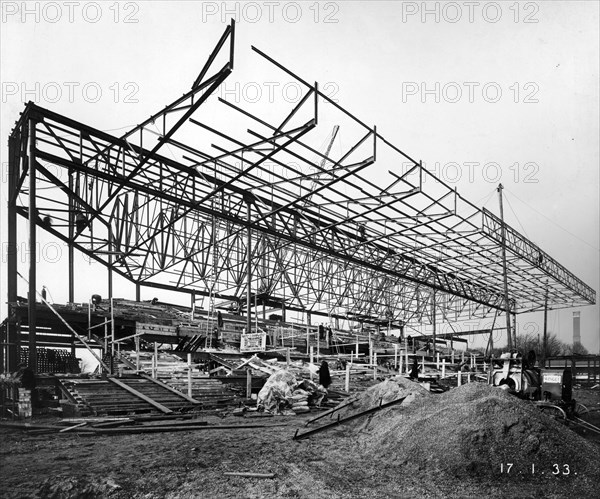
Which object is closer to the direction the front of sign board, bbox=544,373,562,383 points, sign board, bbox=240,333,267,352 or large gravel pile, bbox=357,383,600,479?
the large gravel pile

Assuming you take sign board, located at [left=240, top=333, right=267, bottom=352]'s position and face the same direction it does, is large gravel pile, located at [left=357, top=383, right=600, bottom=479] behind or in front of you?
in front

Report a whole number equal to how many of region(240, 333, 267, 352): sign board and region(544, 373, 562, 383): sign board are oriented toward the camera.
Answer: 2

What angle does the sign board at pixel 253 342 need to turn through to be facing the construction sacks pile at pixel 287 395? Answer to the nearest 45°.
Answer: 0° — it already faces it

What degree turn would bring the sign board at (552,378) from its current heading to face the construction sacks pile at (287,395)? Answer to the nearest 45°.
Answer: approximately 45° to its right

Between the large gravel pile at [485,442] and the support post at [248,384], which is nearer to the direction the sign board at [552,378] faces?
the large gravel pile

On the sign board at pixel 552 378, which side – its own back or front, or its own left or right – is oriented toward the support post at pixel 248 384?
right

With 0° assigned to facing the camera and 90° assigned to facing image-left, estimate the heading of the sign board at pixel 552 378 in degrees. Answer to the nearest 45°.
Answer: approximately 0°
